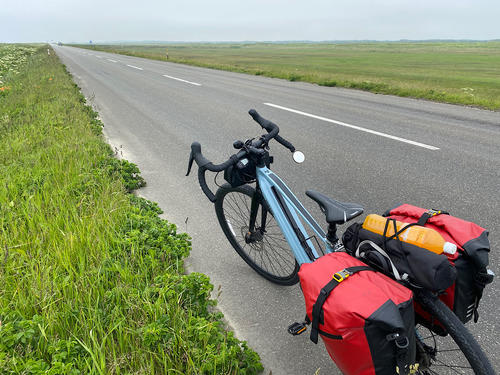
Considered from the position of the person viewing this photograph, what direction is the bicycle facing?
facing away from the viewer and to the left of the viewer
